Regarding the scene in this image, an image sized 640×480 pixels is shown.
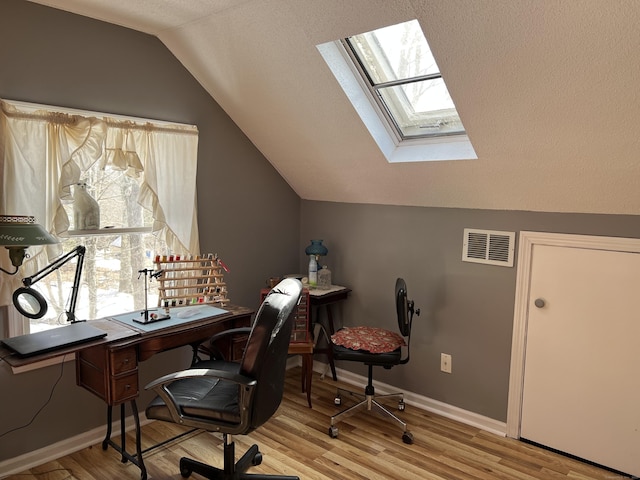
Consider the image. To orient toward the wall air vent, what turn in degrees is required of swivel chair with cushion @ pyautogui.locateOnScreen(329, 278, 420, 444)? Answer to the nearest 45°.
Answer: approximately 180°

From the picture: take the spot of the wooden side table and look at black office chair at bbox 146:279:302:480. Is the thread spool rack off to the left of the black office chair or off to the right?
right

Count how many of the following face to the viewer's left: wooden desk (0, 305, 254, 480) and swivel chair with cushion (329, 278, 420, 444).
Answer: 1

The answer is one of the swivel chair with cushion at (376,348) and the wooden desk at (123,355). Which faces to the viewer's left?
the swivel chair with cushion

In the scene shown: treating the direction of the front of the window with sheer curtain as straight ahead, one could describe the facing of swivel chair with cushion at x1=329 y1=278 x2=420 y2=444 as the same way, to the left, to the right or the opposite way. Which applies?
the opposite way

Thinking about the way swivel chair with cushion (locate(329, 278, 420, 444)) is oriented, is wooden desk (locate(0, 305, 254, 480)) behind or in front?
in front

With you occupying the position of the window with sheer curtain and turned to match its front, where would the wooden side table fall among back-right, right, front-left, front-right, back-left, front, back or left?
front-left

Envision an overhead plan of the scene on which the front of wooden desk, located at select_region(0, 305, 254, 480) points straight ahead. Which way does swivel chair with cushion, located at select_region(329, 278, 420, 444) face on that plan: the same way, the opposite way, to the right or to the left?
the opposite way

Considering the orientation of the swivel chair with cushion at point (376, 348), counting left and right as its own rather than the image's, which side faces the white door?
back

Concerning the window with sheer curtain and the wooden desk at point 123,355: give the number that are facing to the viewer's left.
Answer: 0

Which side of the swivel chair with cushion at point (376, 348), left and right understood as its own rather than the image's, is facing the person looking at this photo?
left

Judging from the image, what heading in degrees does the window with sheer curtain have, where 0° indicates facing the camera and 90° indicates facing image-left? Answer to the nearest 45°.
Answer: approximately 315°
